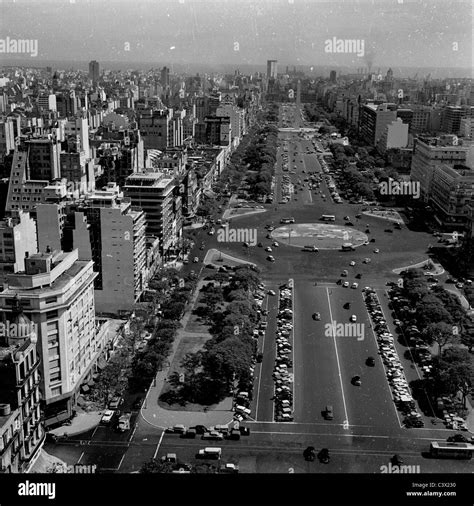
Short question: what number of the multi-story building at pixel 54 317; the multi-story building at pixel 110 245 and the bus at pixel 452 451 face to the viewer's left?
1

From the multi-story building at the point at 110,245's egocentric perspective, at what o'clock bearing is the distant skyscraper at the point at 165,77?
The distant skyscraper is roughly at 9 o'clock from the multi-story building.

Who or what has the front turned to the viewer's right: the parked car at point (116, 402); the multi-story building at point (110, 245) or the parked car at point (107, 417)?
the multi-story building

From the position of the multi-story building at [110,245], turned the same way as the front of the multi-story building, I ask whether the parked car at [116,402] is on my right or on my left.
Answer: on my right

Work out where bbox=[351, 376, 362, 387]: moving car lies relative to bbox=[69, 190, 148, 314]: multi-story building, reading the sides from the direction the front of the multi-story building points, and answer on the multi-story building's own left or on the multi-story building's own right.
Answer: on the multi-story building's own right

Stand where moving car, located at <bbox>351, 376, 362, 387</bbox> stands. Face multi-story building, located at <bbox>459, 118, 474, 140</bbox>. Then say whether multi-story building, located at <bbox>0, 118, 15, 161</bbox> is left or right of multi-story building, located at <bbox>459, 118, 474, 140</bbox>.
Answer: left

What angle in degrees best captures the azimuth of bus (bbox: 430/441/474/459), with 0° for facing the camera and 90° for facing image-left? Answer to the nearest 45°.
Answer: approximately 90°

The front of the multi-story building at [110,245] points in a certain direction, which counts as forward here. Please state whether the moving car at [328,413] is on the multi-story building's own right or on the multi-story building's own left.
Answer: on the multi-story building's own right

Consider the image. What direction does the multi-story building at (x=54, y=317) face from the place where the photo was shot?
facing the viewer and to the right of the viewer

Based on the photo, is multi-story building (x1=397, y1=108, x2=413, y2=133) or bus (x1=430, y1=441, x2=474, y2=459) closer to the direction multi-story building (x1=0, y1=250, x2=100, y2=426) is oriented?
the bus

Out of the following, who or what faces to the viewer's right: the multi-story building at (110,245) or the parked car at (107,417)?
the multi-story building

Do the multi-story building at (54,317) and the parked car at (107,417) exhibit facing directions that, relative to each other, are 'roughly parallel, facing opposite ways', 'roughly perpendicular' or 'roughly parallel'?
roughly perpendicular

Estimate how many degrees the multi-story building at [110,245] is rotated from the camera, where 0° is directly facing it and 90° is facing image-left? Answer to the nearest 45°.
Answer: approximately 270°
